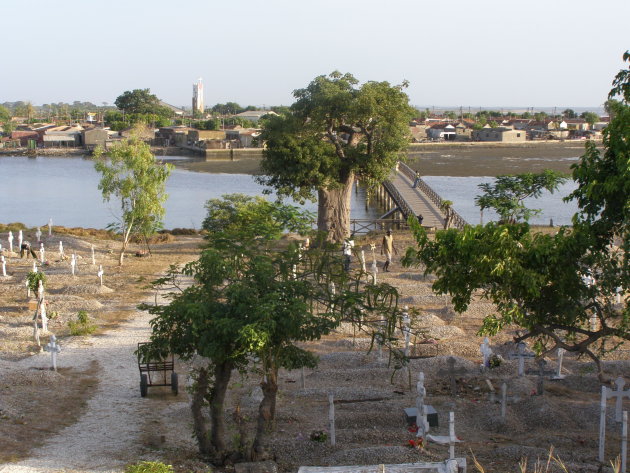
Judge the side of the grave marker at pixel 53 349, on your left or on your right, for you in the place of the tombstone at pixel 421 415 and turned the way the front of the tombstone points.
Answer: on your right

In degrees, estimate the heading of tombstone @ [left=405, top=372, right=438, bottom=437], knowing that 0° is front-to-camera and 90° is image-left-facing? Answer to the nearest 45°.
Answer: approximately 0°

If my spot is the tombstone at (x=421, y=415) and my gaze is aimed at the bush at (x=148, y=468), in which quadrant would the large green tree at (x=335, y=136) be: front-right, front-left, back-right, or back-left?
back-right

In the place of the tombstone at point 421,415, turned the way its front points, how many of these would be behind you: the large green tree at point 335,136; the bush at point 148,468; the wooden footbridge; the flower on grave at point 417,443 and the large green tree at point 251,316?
2

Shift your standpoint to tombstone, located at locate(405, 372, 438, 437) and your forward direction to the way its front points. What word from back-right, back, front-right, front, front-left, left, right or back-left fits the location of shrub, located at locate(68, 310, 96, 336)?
back-right

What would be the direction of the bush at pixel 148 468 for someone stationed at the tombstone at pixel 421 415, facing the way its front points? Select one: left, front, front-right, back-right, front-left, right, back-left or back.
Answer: front-right

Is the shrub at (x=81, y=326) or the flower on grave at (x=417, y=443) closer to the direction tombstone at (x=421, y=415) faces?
the flower on grave

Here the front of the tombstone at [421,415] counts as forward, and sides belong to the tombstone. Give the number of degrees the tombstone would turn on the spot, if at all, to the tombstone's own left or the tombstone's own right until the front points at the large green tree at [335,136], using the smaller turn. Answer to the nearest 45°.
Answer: approximately 180°

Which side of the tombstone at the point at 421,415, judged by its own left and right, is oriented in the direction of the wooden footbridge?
back

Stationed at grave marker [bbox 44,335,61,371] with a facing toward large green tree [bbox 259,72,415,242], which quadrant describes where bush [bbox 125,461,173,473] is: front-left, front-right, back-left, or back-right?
back-right

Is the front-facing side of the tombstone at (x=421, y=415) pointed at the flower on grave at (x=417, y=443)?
yes

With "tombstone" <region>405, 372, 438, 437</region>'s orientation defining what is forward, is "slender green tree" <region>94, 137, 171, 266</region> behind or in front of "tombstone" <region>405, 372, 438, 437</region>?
behind
